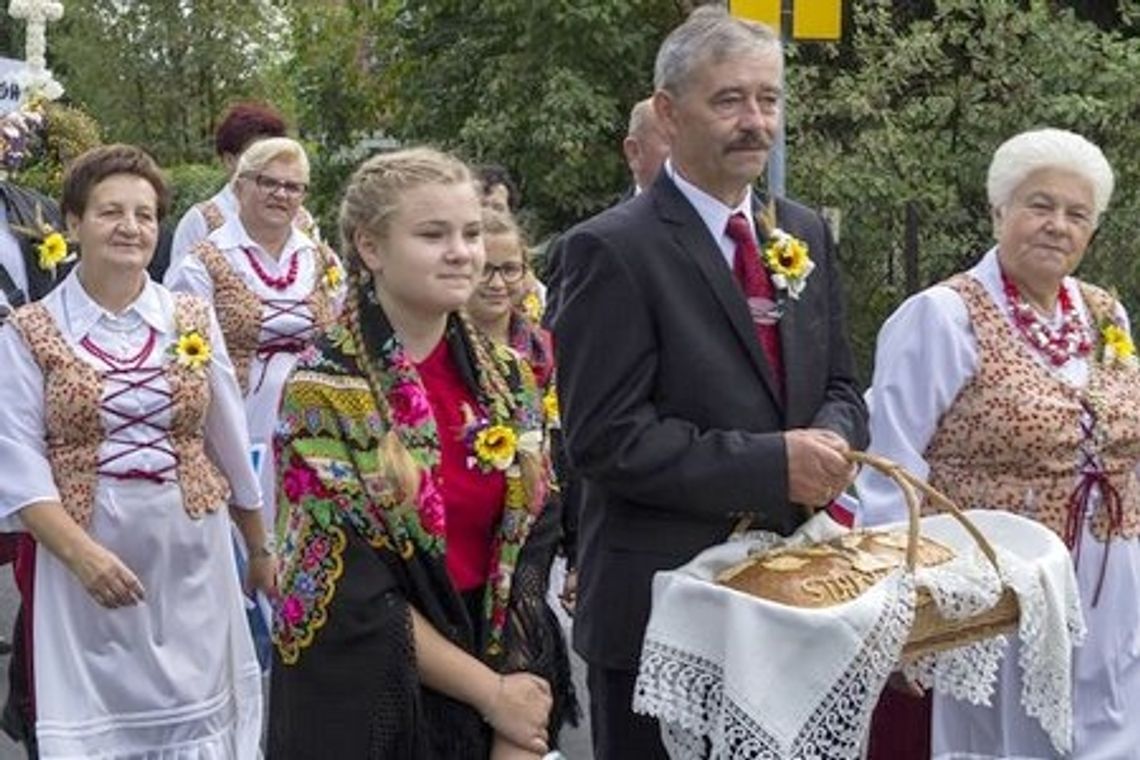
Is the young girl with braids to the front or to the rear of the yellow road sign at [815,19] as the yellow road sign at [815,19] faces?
to the front

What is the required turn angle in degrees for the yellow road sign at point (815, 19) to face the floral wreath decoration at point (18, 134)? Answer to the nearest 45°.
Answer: approximately 90° to its right

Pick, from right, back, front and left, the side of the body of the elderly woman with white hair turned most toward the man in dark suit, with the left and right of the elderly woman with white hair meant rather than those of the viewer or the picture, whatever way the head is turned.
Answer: right

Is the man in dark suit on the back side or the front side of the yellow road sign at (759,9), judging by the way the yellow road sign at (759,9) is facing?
on the front side

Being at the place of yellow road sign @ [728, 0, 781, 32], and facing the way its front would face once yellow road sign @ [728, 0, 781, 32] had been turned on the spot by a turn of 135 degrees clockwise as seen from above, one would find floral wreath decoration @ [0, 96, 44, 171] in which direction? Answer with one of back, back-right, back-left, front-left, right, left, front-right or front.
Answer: front-left

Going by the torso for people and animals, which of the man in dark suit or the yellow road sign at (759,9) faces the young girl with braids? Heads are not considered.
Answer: the yellow road sign

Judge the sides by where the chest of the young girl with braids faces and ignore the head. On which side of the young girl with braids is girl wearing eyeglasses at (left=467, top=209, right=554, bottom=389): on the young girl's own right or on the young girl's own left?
on the young girl's own left

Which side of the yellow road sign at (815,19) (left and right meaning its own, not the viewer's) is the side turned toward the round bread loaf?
front

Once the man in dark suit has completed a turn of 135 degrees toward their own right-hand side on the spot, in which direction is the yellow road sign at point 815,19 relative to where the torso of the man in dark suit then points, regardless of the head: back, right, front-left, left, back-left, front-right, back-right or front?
right
